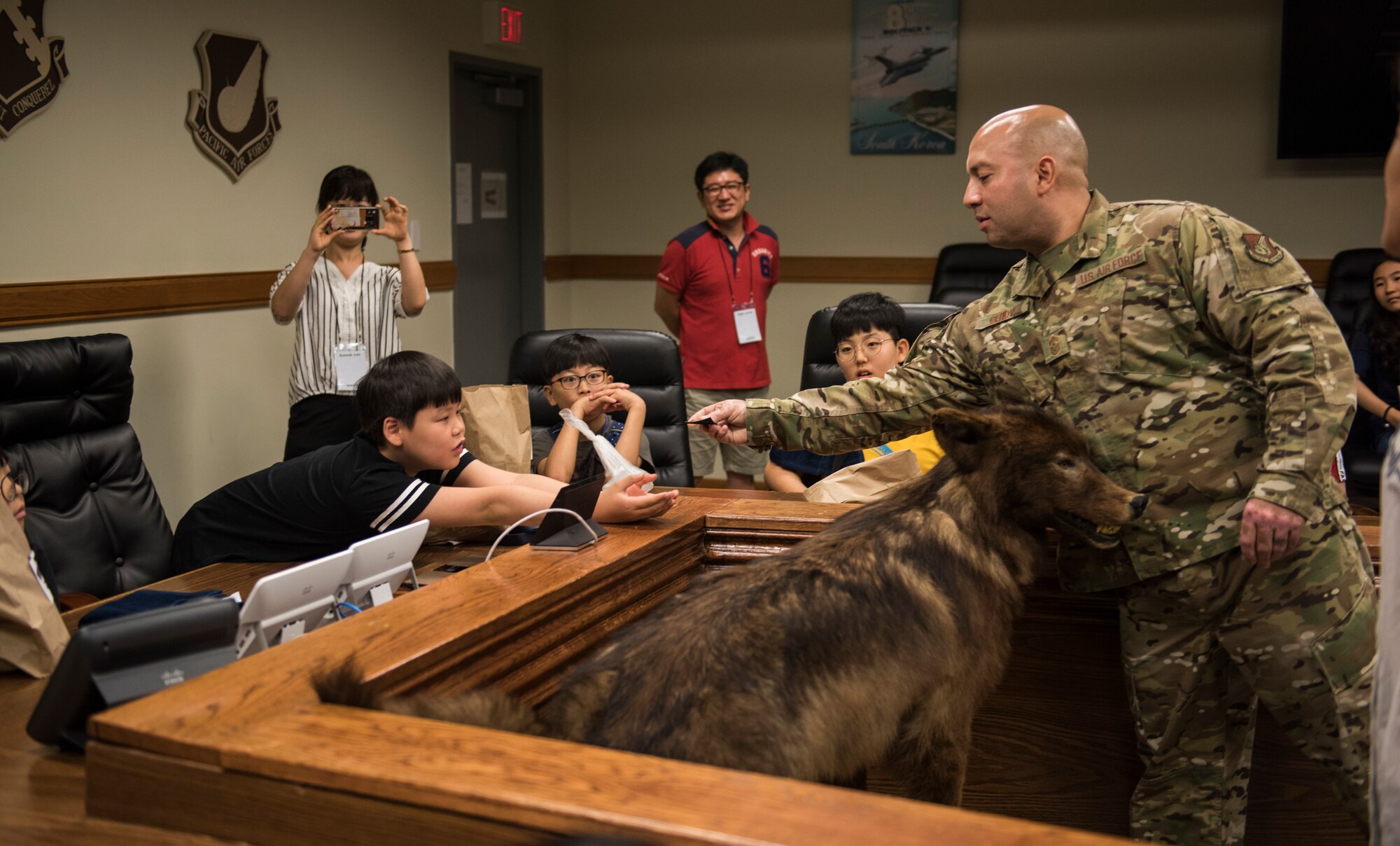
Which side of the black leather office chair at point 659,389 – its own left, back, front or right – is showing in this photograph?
front

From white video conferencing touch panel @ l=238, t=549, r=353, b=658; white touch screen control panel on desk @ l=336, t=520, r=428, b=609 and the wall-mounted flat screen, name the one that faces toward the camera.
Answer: the wall-mounted flat screen

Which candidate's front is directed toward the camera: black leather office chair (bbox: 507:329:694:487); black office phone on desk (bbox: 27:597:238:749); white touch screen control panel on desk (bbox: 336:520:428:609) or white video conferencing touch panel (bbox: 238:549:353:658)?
the black leather office chair

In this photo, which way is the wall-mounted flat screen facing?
toward the camera

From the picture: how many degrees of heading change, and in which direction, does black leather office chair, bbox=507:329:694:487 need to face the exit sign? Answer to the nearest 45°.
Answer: approximately 180°

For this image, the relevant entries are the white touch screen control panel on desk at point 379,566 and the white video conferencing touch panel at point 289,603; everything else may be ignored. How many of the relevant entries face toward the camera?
0

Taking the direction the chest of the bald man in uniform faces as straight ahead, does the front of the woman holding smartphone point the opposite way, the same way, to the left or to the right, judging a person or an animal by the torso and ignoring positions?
to the left

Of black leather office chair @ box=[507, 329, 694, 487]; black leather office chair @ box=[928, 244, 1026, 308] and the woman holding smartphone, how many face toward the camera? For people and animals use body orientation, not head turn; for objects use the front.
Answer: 3

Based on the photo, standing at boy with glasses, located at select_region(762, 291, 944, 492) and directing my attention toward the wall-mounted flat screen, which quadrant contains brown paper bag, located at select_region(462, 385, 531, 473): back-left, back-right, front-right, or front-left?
back-left

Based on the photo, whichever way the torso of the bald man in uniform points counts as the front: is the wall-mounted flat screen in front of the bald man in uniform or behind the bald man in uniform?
behind
